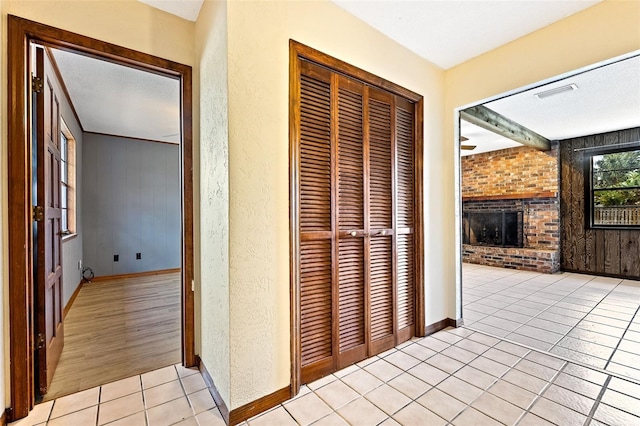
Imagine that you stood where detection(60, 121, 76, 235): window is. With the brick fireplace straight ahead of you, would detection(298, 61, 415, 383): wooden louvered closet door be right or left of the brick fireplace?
right

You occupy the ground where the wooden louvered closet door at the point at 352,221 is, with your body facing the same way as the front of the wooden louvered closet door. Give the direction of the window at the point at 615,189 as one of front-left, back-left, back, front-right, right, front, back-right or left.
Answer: left

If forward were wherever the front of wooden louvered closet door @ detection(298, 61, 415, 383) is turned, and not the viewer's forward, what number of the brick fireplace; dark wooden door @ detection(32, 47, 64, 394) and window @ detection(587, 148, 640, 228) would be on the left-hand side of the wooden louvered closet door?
2

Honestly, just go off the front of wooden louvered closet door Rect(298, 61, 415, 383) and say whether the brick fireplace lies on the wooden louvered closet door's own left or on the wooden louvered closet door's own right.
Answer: on the wooden louvered closet door's own left

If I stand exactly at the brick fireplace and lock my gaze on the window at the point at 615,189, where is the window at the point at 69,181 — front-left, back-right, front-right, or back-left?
back-right

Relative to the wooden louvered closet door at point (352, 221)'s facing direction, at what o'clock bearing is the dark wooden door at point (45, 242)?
The dark wooden door is roughly at 4 o'clock from the wooden louvered closet door.

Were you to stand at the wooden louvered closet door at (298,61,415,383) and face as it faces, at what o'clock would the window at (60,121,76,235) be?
The window is roughly at 5 o'clock from the wooden louvered closet door.
